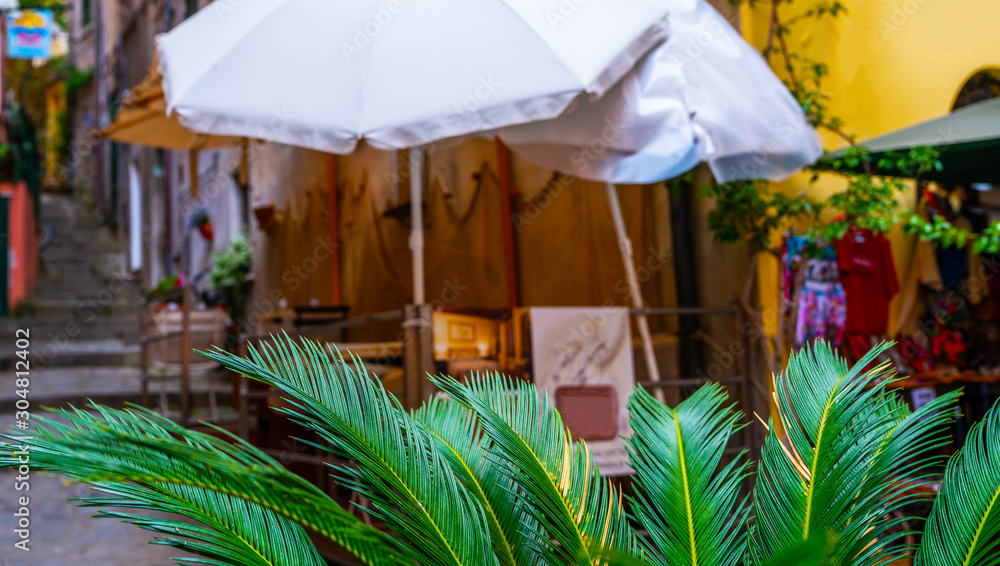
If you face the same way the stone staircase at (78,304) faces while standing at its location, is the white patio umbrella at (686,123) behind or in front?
in front

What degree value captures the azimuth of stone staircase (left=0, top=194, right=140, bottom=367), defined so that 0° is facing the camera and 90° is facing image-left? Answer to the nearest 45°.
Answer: approximately 0°

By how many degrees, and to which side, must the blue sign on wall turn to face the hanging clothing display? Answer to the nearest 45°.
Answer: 0° — it already faces it

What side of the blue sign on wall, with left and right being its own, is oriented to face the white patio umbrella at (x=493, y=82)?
front

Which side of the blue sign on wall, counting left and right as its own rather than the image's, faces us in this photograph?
front

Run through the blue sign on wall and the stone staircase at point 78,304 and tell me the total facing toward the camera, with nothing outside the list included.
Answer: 2

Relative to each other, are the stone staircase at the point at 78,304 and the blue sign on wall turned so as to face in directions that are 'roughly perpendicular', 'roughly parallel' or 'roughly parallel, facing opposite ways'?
roughly parallel

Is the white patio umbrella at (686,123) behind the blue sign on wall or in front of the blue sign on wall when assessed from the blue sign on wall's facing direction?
in front

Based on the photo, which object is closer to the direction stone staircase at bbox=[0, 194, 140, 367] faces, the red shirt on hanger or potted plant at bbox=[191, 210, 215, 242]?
the red shirt on hanger
